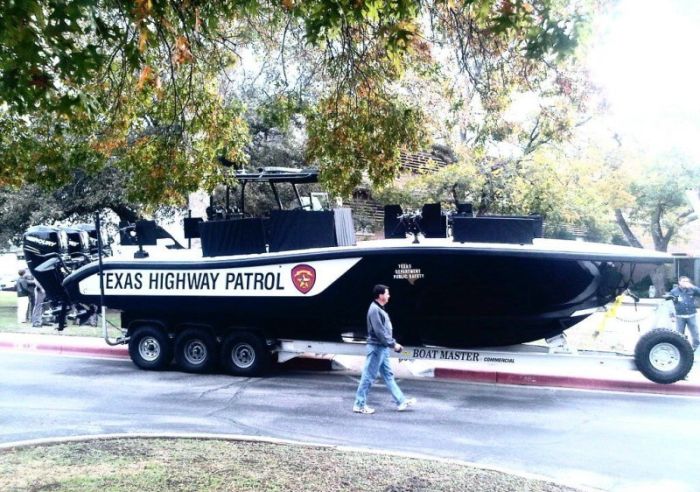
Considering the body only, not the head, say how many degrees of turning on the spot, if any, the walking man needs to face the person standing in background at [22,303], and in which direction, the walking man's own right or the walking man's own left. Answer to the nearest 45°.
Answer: approximately 135° to the walking man's own left

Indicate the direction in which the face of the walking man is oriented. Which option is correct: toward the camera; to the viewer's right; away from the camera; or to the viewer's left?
to the viewer's right

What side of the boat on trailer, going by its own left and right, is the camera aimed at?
right

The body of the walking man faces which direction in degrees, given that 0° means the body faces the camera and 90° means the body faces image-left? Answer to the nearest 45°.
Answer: approximately 270°

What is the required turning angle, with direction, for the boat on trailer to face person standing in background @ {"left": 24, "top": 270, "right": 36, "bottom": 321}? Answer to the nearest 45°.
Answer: approximately 135° to its left

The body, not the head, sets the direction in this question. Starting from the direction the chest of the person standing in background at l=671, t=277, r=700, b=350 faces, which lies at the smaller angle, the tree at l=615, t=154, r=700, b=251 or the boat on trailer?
the boat on trailer

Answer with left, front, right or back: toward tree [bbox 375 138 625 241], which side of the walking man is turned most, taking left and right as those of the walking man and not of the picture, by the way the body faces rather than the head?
left

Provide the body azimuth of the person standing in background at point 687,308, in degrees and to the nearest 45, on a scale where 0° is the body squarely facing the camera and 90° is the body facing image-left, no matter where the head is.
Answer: approximately 0°

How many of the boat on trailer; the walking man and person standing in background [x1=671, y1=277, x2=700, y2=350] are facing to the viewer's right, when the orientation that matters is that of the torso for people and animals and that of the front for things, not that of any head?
2

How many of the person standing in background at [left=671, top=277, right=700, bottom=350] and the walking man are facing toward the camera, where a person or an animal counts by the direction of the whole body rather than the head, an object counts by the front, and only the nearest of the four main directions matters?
1

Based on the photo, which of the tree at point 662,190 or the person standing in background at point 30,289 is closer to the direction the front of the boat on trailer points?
the tree
